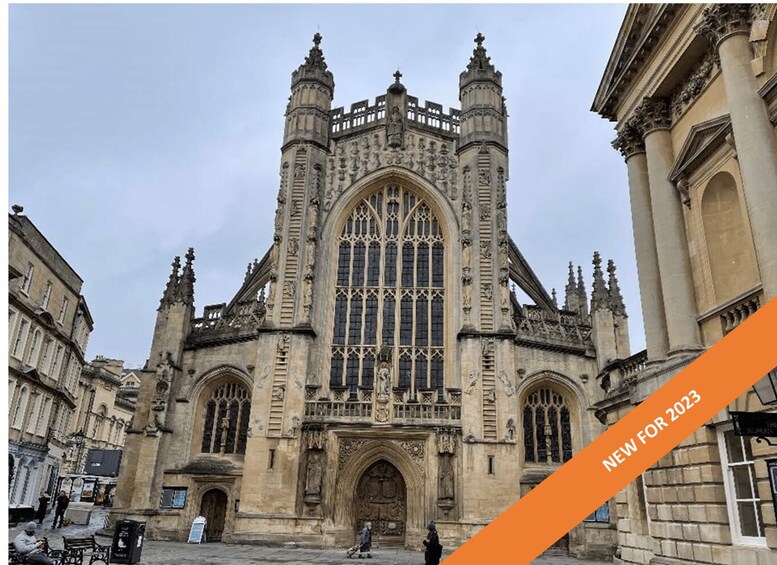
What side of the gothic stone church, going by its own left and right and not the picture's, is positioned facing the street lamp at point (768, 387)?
front

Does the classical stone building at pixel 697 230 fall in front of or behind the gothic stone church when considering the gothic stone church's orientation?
in front

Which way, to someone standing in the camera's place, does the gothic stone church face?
facing the viewer

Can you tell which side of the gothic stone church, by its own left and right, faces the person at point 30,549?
front

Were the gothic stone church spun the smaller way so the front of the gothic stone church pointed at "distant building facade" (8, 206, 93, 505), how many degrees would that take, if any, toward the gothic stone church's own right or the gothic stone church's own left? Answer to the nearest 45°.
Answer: approximately 90° to the gothic stone church's own right
